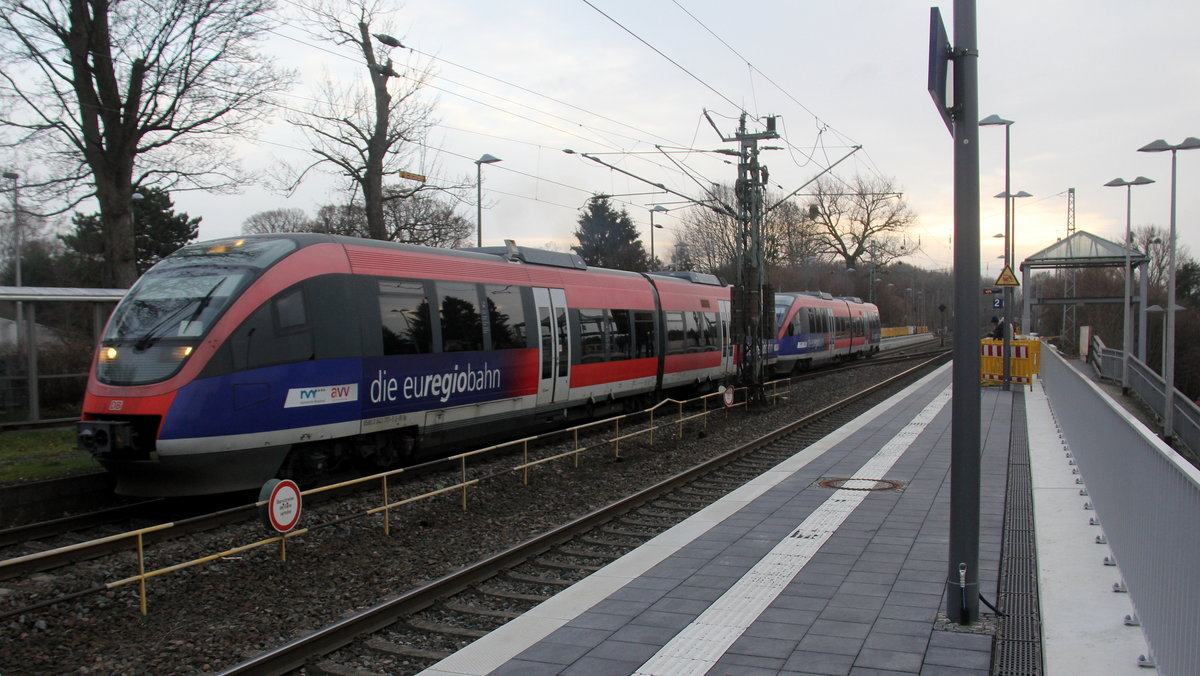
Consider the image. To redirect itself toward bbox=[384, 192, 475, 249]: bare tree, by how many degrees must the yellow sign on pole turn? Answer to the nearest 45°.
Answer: approximately 90° to its right

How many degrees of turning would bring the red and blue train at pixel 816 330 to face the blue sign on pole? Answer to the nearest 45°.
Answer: approximately 45° to its left

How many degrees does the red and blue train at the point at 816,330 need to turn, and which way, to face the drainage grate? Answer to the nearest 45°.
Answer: approximately 45° to its left

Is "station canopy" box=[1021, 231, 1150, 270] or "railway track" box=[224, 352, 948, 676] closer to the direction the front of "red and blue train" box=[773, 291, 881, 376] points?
the railway track

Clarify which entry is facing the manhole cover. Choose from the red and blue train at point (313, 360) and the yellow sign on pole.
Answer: the yellow sign on pole

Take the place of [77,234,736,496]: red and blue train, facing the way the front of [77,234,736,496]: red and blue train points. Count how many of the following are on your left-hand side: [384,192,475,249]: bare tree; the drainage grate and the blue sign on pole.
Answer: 2

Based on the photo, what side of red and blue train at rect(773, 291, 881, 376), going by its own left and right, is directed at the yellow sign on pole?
left

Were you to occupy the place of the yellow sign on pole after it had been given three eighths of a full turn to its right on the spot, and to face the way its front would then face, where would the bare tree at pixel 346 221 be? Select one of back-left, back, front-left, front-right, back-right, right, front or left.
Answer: front-left

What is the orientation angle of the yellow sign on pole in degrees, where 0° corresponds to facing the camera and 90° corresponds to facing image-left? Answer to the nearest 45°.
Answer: approximately 0°

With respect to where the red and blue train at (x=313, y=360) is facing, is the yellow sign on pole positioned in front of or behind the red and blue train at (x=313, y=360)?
behind

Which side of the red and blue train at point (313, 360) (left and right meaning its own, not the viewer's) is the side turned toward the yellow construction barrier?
back

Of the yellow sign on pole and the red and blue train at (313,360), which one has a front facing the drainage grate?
the yellow sign on pole

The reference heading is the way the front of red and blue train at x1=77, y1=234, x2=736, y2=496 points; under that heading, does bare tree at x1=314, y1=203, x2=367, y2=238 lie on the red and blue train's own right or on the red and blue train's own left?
on the red and blue train's own right

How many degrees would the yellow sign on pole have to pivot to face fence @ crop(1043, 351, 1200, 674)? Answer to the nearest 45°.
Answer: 0° — it already faces it

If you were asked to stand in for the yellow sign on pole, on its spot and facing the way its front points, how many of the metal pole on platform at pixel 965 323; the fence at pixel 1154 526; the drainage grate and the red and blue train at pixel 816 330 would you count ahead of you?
3

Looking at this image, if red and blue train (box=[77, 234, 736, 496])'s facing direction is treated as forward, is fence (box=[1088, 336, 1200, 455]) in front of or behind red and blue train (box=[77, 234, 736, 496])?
behind
